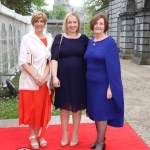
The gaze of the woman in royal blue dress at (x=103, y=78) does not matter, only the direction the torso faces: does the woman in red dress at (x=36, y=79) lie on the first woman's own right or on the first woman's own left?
on the first woman's own right

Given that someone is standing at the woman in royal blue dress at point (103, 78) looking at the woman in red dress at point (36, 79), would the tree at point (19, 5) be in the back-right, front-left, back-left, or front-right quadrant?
front-right

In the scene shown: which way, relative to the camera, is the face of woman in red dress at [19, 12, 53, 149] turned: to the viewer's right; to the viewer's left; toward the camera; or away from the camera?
toward the camera

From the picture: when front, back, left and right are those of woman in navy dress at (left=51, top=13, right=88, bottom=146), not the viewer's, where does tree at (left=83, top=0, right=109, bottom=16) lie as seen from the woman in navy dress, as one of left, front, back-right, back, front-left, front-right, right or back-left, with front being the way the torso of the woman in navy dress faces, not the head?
back

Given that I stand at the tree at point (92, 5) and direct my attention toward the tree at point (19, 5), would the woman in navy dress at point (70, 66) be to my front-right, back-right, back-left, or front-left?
front-left

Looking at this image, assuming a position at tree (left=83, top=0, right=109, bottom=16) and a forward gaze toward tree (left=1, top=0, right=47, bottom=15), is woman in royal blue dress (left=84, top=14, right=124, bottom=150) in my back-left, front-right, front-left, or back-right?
front-left

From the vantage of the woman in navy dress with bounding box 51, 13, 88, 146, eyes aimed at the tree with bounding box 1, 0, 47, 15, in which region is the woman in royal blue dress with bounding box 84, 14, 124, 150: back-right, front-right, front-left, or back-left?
back-right

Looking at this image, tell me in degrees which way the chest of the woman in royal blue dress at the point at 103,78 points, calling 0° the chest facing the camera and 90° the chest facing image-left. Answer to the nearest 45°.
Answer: approximately 45°

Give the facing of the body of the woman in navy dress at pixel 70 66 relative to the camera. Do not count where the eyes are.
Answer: toward the camera

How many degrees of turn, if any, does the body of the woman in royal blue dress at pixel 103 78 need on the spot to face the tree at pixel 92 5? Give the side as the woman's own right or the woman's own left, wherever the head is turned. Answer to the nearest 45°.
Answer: approximately 135° to the woman's own right

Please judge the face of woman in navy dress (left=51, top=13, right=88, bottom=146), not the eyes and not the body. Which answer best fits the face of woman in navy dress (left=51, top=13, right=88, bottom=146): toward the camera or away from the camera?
toward the camera

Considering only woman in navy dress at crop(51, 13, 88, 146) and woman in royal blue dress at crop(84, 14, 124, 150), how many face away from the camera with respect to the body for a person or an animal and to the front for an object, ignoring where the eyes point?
0
